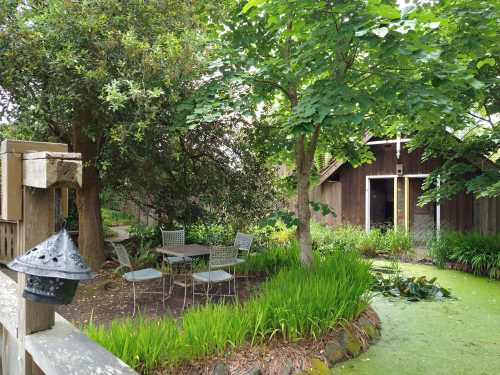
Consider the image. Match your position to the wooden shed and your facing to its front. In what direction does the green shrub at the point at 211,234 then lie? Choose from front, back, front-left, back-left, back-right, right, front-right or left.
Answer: front-right

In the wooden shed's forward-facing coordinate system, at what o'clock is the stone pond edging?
The stone pond edging is roughly at 12 o'clock from the wooden shed.

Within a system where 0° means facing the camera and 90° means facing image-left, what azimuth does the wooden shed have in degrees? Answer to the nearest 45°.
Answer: approximately 0°

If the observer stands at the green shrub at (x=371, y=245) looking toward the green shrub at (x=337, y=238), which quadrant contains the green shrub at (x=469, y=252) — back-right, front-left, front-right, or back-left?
back-left

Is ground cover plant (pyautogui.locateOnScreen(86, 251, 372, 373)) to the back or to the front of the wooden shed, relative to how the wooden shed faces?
to the front

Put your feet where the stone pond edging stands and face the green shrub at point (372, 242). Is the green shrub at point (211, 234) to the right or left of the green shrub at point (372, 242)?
left

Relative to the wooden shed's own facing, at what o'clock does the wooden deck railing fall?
The wooden deck railing is roughly at 12 o'clock from the wooden shed.

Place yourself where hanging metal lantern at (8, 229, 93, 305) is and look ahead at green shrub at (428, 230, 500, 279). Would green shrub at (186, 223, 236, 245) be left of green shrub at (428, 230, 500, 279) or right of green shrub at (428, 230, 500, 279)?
left
